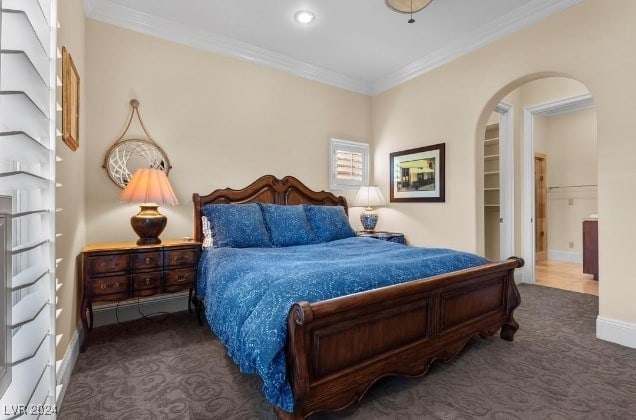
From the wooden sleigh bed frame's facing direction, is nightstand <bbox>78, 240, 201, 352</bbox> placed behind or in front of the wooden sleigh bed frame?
behind

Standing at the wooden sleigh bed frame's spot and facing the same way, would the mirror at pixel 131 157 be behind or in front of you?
behind

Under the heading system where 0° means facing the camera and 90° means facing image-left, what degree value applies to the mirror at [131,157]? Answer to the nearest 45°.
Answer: approximately 0°

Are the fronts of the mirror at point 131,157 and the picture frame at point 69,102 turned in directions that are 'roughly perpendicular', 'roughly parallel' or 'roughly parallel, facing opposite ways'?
roughly perpendicular

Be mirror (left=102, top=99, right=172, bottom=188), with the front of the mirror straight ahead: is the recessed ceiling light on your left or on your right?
on your left

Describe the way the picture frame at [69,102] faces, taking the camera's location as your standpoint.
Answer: facing to the right of the viewer

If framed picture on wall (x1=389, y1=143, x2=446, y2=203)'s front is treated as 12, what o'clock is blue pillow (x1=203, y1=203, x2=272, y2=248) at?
The blue pillow is roughly at 12 o'clock from the framed picture on wall.

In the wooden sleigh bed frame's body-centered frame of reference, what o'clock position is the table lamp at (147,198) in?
The table lamp is roughly at 5 o'clock from the wooden sleigh bed frame.

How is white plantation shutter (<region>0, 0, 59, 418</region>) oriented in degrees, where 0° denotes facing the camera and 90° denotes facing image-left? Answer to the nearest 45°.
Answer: approximately 270°
